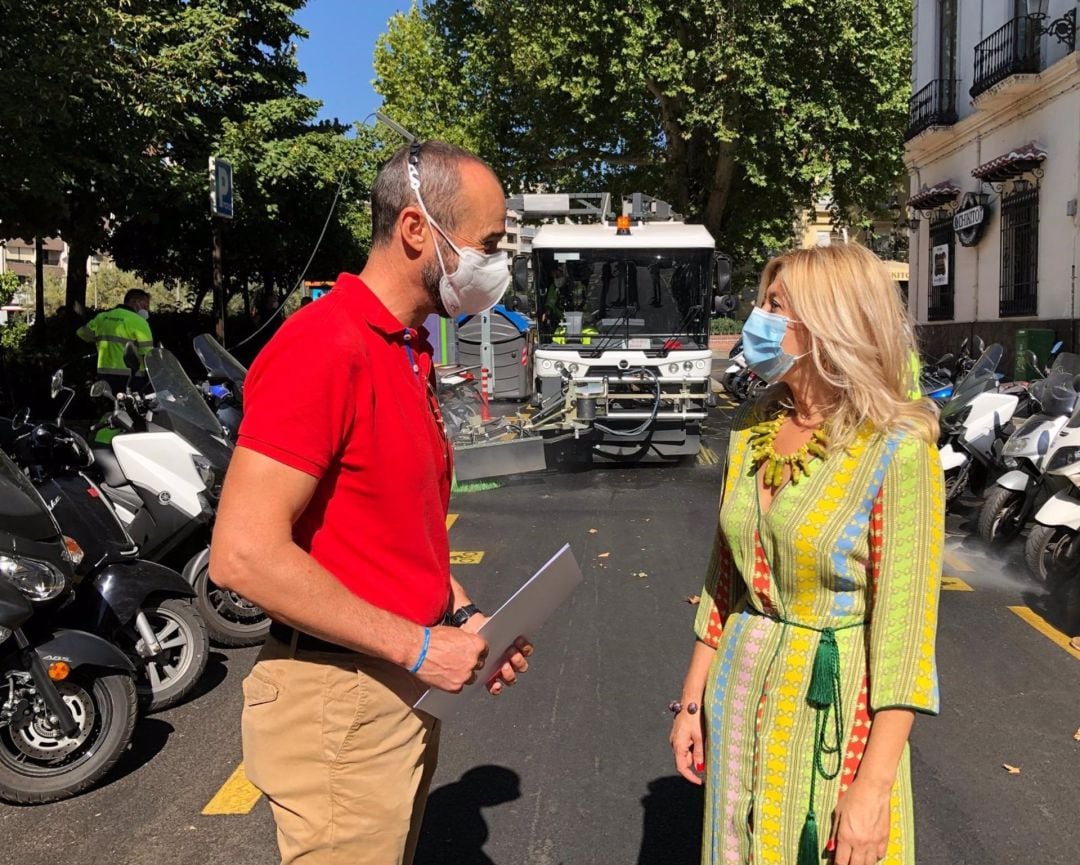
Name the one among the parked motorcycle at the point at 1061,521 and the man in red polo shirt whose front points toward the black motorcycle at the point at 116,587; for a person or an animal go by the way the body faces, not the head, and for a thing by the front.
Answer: the parked motorcycle

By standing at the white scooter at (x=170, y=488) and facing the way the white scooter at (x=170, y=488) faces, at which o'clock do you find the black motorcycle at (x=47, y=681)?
The black motorcycle is roughly at 2 o'clock from the white scooter.

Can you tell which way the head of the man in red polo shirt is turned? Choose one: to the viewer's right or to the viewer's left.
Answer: to the viewer's right

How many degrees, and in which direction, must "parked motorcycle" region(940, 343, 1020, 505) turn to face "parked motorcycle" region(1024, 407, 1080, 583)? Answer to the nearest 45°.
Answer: approximately 45° to its left

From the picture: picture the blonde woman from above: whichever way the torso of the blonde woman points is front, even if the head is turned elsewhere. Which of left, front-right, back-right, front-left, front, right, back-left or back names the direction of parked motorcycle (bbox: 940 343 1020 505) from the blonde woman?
back-right

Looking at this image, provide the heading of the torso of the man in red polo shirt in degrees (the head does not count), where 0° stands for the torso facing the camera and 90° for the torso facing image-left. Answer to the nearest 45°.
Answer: approximately 270°

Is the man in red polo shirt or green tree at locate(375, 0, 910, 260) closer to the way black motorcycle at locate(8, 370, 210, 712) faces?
the man in red polo shirt

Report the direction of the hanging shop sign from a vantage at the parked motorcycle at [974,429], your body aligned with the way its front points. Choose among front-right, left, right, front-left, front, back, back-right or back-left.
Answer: back-right

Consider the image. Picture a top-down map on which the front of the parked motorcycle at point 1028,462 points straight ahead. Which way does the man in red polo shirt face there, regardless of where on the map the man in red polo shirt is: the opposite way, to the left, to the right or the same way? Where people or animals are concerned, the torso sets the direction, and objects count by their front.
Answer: the opposite way

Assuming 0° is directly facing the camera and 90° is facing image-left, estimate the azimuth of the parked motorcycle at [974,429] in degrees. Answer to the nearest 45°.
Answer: approximately 45°

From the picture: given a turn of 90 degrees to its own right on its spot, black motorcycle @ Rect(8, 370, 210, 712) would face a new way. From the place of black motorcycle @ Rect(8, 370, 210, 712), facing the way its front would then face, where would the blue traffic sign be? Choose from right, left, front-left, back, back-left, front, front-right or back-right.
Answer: back-right
